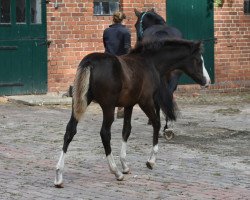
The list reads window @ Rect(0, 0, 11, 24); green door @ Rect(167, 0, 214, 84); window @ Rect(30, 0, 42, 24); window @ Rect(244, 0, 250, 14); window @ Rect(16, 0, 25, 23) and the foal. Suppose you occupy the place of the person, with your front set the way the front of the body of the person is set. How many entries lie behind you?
1

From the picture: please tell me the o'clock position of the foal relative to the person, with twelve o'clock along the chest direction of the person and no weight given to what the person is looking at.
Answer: The foal is roughly at 6 o'clock from the person.

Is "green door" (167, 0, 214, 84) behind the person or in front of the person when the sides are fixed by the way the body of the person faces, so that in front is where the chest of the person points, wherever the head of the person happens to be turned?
in front

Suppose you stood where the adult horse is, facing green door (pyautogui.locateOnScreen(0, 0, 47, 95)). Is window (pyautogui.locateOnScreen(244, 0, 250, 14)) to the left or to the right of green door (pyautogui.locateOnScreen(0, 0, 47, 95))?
right

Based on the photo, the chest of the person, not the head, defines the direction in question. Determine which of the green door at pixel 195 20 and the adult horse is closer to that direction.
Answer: the green door

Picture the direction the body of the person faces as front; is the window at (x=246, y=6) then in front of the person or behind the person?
in front

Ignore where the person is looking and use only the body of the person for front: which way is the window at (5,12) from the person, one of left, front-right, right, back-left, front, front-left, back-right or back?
front-left

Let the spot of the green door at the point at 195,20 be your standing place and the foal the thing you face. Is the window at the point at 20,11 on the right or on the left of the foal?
right

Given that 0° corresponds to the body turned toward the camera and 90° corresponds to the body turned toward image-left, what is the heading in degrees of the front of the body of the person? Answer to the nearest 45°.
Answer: approximately 180°
